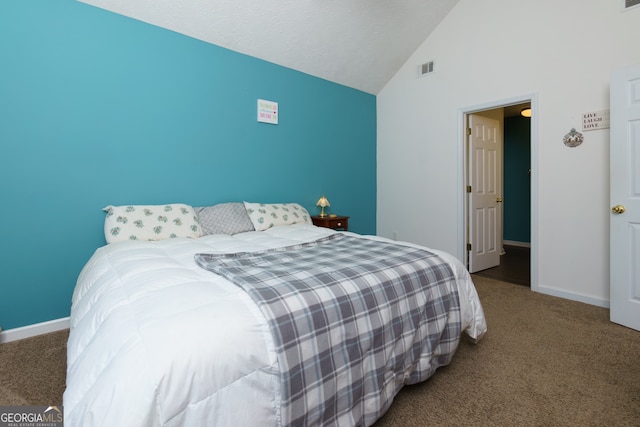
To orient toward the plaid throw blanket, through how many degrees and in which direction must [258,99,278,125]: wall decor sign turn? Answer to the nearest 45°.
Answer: approximately 45° to its right

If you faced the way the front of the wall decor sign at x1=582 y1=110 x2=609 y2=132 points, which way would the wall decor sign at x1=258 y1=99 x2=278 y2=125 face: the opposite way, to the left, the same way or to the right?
to the left

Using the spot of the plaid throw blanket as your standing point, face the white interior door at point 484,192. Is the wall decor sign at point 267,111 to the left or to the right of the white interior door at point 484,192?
left

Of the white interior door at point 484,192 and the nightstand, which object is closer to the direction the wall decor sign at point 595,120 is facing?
the nightstand

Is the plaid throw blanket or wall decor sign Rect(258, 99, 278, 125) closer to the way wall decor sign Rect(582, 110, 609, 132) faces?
the plaid throw blanket

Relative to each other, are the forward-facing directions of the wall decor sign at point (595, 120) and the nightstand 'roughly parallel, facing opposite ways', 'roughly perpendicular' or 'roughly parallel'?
roughly perpendicular

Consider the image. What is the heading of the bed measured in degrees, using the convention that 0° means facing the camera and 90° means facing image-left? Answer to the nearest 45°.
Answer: approximately 315°

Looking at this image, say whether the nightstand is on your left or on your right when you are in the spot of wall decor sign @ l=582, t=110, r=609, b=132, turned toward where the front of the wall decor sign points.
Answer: on your right

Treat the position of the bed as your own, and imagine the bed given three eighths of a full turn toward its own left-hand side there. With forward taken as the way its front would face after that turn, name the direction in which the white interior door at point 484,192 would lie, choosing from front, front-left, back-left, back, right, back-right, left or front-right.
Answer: front-right

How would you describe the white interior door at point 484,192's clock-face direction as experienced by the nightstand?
The white interior door is roughly at 10 o'clock from the nightstand.

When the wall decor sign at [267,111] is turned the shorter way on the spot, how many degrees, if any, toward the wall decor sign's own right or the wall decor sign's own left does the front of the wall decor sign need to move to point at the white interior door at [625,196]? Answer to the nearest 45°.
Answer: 0° — it already faces it

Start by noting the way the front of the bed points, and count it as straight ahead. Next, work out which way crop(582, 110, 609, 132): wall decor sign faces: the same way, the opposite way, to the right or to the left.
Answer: to the right

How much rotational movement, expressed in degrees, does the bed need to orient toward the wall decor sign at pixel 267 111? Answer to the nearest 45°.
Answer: approximately 135° to its left
